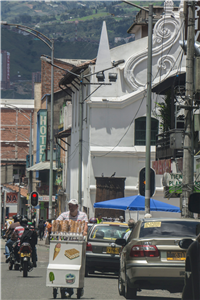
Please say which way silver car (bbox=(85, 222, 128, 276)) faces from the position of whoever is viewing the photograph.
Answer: facing away from the viewer

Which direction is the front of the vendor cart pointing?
toward the camera

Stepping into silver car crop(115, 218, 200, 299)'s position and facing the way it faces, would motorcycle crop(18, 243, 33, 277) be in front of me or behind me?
in front

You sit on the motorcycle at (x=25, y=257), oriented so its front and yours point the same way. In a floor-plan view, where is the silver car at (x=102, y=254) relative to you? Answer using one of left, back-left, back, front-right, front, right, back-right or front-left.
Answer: right

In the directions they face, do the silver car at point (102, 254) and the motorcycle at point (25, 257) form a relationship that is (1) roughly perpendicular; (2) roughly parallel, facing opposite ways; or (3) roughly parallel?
roughly parallel

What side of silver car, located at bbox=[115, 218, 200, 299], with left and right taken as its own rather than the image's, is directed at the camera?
back

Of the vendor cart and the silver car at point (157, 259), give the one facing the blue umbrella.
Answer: the silver car

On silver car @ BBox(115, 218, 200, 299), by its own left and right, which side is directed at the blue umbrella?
front

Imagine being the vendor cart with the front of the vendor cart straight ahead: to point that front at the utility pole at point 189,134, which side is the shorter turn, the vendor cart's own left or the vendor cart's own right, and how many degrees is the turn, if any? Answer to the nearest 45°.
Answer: approximately 135° to the vendor cart's own left

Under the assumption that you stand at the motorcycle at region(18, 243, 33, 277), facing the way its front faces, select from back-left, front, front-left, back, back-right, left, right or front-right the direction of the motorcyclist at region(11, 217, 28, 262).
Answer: front
